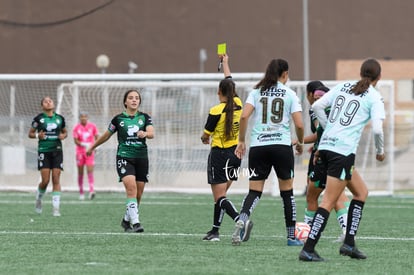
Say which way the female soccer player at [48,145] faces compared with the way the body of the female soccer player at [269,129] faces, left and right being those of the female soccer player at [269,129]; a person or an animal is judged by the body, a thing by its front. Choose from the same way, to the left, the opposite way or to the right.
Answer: the opposite way

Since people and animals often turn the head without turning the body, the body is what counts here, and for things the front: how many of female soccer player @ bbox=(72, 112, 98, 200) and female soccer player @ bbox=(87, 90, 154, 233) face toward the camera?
2

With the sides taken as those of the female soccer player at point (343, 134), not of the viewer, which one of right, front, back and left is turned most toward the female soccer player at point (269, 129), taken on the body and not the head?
left

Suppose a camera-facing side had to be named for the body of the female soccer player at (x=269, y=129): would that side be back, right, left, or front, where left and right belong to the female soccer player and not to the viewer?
back

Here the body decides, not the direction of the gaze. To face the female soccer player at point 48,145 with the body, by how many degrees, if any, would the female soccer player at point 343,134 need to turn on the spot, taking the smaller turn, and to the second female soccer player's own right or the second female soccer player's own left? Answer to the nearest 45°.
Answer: approximately 90° to the second female soccer player's own left

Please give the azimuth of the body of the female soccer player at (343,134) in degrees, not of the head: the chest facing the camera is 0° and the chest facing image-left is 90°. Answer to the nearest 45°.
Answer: approximately 225°

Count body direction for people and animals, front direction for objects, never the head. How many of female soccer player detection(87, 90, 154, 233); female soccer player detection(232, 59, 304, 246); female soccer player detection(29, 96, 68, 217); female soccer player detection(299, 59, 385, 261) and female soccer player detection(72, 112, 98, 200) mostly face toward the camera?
3

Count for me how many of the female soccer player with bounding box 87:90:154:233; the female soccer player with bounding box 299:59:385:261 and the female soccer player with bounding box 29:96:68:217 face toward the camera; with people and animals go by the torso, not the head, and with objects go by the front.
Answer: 2

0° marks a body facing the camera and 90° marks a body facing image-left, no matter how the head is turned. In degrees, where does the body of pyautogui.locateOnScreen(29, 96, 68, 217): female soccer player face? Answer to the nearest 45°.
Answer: approximately 0°

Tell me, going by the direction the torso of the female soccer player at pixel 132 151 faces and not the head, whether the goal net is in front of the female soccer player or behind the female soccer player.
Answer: behind
